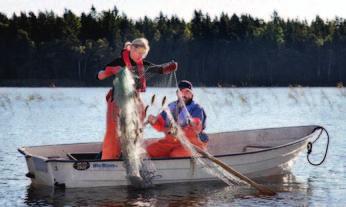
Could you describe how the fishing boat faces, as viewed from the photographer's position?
facing to the right of the viewer
